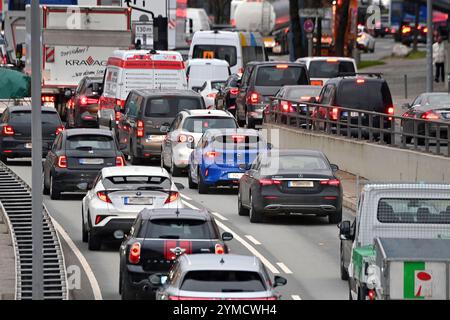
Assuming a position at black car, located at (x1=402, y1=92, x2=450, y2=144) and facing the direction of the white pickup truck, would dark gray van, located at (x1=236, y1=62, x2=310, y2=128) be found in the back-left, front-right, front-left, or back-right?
back-right

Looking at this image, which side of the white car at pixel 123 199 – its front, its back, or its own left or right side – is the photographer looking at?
back

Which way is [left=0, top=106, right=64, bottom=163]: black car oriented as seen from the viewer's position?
away from the camera

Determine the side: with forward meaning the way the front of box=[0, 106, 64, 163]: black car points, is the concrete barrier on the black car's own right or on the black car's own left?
on the black car's own right

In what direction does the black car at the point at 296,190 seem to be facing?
away from the camera

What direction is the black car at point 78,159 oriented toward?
away from the camera

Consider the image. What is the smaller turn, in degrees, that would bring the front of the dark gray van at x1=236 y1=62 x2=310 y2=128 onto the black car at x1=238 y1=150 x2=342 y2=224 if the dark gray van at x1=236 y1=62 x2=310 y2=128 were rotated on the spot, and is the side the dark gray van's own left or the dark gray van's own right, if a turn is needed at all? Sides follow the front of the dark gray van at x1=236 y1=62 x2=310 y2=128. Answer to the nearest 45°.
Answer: approximately 180°

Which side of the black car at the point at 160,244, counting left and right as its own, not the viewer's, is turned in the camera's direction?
back

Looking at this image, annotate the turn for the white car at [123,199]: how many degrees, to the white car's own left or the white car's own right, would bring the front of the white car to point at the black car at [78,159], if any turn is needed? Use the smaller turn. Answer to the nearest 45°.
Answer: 0° — it already faces it

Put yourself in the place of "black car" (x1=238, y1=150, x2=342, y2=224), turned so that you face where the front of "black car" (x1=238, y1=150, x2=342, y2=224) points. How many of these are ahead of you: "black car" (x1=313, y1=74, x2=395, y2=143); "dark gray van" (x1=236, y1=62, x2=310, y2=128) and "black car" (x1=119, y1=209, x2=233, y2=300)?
2

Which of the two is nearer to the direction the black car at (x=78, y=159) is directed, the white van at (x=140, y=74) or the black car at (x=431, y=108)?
the white van

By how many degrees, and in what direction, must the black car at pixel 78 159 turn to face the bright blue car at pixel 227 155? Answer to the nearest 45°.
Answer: approximately 90° to its right
